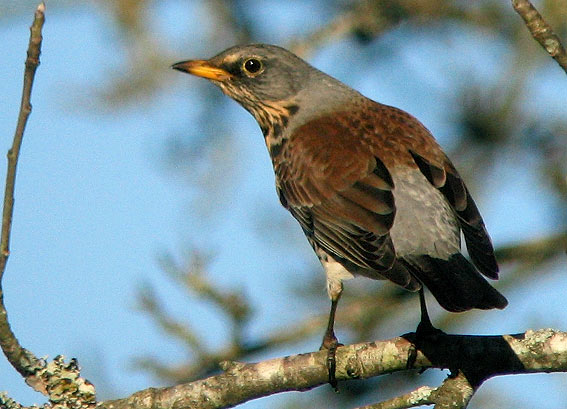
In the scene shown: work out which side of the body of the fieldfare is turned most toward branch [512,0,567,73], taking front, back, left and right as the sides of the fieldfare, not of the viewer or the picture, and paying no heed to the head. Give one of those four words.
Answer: back

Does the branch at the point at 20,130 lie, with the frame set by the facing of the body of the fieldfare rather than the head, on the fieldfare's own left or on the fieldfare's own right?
on the fieldfare's own left

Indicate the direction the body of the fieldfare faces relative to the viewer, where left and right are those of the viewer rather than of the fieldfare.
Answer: facing away from the viewer and to the left of the viewer
